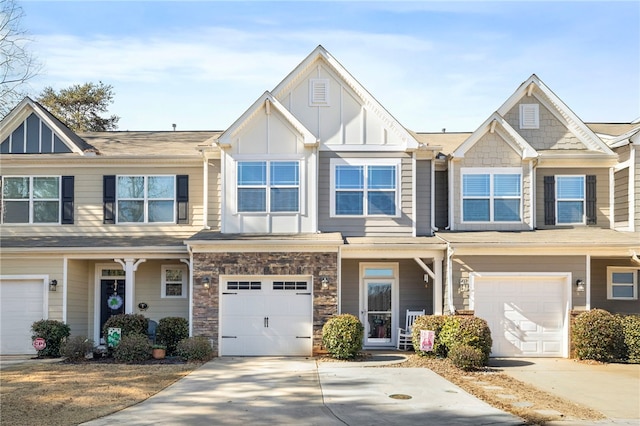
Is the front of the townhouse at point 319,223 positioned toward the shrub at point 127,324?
no

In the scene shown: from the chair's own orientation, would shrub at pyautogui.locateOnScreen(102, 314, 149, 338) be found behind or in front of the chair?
in front

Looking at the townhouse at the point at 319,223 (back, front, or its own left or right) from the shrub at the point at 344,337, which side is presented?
front

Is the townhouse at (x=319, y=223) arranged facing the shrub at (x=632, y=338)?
no

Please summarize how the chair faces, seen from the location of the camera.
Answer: facing the viewer and to the left of the viewer

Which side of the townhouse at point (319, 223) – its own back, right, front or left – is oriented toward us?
front

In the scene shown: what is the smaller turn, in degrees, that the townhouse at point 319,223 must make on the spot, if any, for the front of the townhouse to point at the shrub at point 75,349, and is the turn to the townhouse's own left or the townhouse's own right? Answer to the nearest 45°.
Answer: approximately 45° to the townhouse's own right
